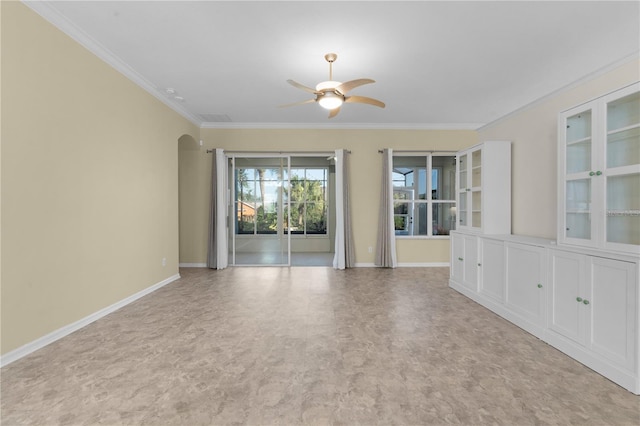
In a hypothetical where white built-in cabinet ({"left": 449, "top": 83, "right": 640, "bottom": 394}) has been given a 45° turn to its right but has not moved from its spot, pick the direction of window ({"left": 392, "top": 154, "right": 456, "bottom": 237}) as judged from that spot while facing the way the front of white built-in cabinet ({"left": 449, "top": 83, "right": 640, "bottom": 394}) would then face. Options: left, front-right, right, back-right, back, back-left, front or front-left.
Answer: front-right

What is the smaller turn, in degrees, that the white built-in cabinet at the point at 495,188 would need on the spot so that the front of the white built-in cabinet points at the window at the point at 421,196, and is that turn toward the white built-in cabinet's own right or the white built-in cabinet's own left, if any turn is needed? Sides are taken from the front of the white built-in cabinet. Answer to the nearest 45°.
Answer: approximately 90° to the white built-in cabinet's own right

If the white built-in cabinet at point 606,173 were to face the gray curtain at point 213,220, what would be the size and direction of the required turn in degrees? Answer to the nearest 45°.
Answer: approximately 45° to its right

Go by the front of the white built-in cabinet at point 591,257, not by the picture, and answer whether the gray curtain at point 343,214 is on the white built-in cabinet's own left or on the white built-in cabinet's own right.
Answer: on the white built-in cabinet's own right

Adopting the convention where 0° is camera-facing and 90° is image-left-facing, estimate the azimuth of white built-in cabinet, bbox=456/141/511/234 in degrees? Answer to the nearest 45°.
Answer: approximately 45°

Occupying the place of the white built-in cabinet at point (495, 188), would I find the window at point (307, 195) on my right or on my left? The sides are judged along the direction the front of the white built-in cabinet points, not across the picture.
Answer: on my right

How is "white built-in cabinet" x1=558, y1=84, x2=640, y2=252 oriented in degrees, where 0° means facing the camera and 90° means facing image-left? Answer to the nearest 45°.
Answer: approximately 45°
